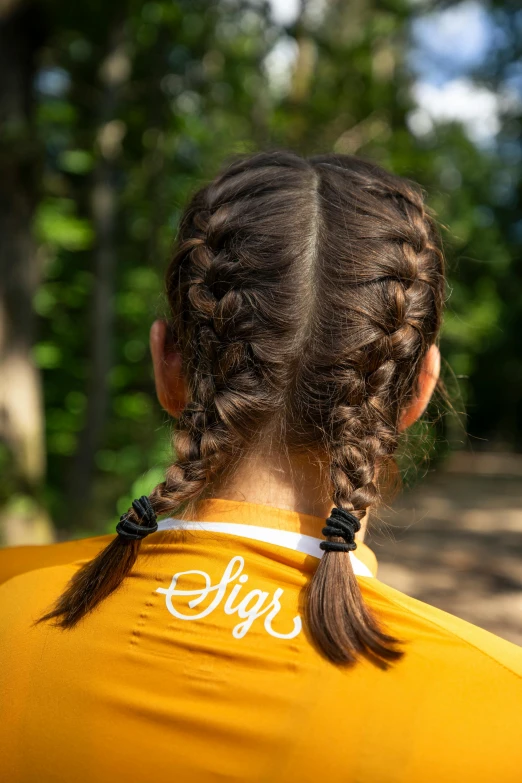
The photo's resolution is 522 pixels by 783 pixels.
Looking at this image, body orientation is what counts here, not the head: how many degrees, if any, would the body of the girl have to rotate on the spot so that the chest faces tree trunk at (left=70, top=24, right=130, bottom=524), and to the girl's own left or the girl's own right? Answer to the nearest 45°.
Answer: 0° — they already face it

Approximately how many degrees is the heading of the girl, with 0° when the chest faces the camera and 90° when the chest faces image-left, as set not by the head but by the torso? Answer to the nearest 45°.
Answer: approximately 180°

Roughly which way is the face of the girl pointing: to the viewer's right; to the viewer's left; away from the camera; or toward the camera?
away from the camera

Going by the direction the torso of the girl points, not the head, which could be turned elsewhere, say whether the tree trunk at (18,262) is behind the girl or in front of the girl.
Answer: in front
